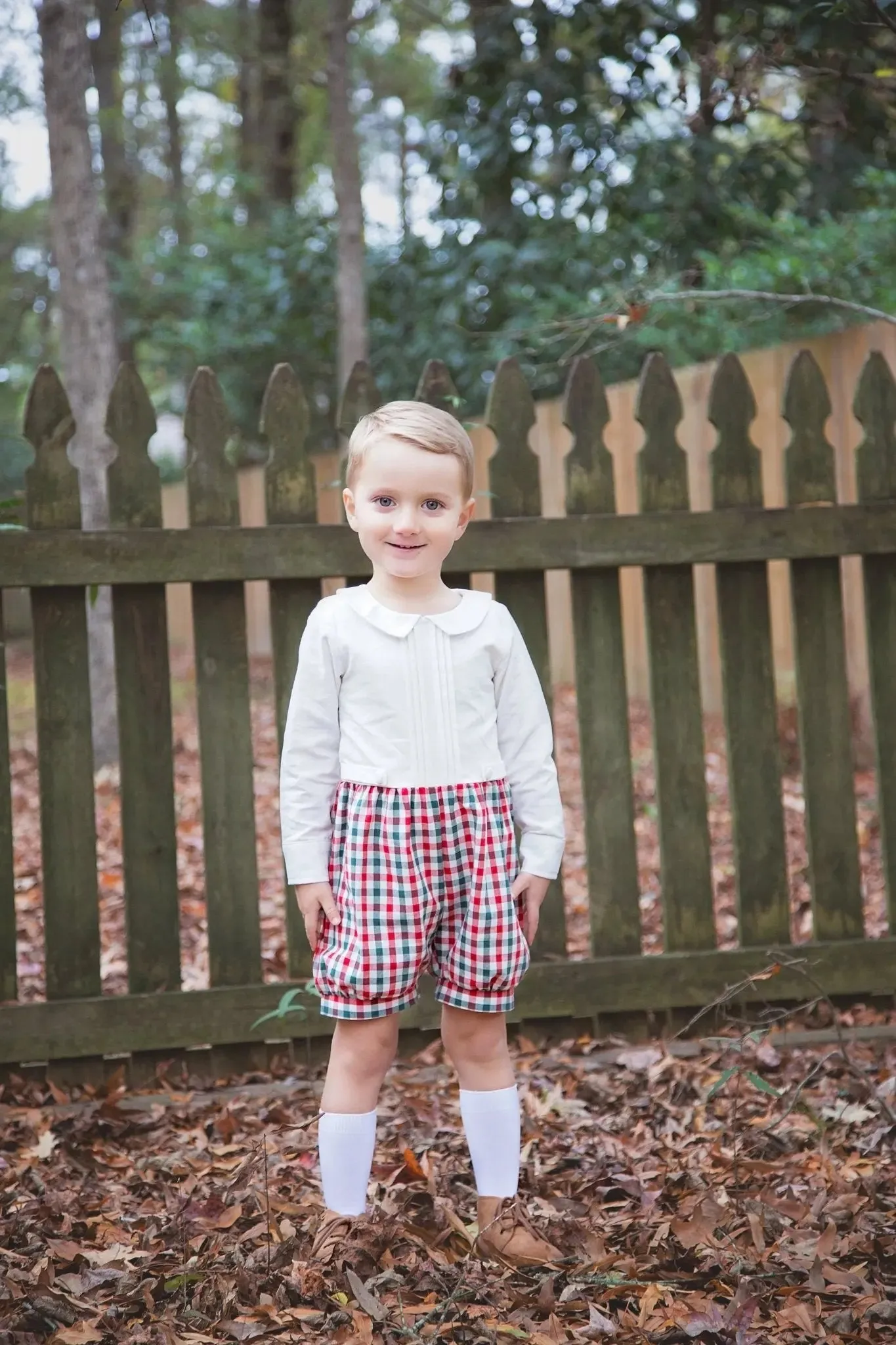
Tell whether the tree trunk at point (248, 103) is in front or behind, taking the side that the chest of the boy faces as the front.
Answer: behind

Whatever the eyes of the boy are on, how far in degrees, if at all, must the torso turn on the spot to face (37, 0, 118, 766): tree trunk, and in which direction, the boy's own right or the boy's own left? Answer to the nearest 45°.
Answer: approximately 180°

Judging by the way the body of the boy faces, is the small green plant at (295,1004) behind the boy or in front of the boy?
behind

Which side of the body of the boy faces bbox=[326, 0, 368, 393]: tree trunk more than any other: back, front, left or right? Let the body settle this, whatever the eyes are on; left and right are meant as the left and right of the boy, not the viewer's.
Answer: back

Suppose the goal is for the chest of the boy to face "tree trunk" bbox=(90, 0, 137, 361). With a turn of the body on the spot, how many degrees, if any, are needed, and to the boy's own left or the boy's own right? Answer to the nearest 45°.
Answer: approximately 180°

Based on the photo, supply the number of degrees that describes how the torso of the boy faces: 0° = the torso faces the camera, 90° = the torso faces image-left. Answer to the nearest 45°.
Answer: approximately 0°

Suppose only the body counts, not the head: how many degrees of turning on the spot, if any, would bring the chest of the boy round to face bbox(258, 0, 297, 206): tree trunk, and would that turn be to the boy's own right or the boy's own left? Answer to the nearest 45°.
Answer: approximately 180°

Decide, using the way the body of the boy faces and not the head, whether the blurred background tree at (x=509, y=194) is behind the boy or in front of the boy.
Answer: behind
